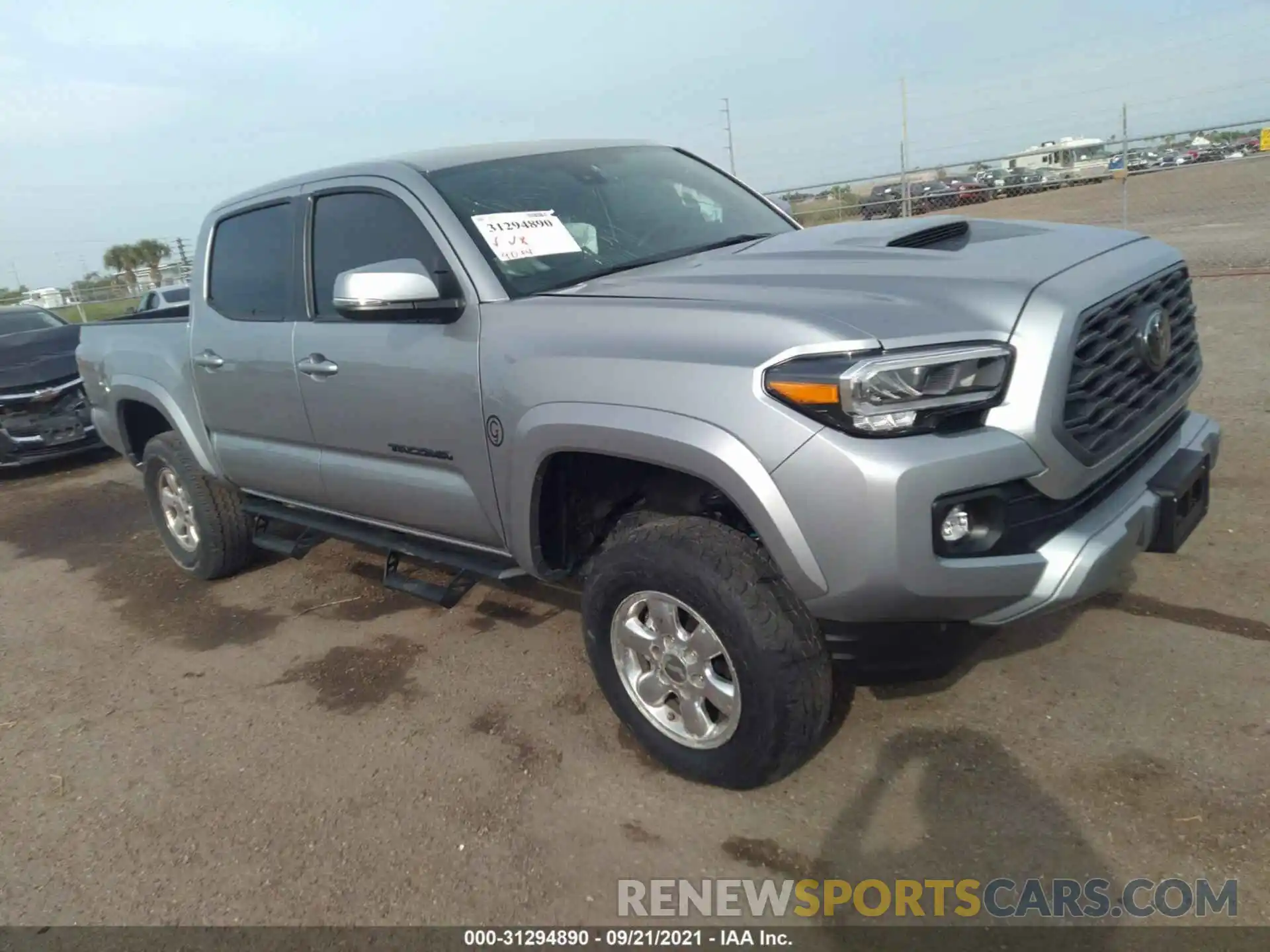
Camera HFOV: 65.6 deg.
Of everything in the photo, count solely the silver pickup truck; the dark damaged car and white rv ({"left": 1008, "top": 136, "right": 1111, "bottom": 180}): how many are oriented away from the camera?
0

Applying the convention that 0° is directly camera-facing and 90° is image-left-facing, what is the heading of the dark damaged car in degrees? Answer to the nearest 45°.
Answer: approximately 315°

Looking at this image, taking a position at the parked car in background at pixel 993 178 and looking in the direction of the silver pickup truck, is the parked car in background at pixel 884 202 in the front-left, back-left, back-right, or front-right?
front-right

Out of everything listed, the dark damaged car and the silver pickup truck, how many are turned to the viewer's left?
0

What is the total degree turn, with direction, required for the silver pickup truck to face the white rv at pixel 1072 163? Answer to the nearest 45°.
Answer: approximately 90° to its left

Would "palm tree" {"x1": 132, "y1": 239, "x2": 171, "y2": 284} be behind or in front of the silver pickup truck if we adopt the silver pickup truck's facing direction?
behind

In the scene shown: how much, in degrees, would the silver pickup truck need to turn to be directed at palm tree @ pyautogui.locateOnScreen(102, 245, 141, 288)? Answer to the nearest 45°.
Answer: approximately 180°

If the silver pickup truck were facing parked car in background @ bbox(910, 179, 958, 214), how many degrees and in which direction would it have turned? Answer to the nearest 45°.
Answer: approximately 135° to its left

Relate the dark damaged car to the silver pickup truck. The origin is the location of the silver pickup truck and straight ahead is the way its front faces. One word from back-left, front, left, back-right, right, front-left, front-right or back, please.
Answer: back
